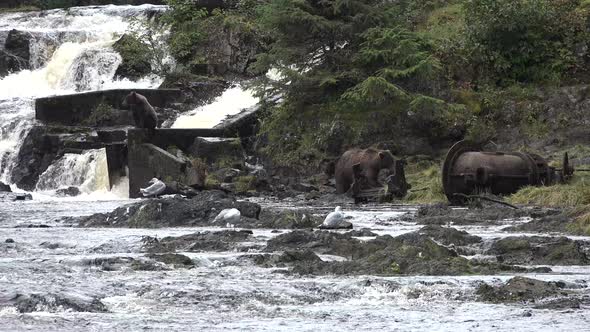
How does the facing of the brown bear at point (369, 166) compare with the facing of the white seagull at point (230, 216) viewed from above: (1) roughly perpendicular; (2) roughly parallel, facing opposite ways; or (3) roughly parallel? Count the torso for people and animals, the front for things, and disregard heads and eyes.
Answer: roughly parallel

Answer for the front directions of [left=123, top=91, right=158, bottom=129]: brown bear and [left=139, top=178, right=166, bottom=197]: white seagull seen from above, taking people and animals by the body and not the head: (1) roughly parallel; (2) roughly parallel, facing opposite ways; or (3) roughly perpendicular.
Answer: roughly parallel, facing opposite ways

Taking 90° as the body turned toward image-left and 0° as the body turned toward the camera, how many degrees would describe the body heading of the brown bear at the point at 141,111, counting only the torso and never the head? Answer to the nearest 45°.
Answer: approximately 90°

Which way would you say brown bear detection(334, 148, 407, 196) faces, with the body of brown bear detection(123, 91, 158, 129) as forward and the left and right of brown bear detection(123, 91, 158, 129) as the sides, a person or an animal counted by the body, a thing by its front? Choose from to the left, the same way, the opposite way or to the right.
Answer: the opposite way

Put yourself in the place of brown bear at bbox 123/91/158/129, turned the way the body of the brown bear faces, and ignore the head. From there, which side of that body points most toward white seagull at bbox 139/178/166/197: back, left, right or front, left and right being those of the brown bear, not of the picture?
left
